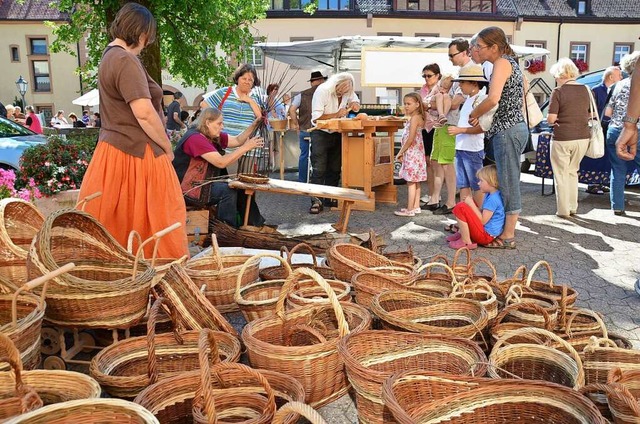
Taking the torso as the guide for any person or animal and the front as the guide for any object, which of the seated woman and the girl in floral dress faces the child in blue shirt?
the seated woman

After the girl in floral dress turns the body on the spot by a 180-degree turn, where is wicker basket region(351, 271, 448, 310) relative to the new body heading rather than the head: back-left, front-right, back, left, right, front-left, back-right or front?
right

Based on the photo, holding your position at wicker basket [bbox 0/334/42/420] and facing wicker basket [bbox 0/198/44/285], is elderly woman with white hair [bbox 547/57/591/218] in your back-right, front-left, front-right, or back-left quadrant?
front-right

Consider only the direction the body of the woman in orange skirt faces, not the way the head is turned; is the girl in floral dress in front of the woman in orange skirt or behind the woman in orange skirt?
in front

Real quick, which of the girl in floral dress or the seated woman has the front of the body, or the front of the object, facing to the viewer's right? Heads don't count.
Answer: the seated woman

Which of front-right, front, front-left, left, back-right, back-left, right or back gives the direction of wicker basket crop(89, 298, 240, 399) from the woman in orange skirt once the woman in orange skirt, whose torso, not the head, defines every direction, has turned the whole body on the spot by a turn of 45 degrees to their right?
right

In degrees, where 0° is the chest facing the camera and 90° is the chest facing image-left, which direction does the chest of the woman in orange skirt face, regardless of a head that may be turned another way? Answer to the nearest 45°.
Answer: approximately 225°

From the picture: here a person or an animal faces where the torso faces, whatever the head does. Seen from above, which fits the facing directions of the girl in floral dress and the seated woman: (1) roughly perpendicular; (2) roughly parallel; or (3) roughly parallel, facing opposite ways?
roughly parallel, facing opposite ways

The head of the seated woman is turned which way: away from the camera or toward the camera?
toward the camera

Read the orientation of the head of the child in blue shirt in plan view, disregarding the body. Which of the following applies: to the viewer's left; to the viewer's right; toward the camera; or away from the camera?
to the viewer's left

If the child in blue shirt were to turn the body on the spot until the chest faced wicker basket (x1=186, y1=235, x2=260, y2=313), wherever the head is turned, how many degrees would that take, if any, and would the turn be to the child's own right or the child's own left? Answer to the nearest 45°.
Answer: approximately 45° to the child's own left

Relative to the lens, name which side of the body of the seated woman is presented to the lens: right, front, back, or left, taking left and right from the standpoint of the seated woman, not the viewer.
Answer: right

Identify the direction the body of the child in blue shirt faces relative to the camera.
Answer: to the viewer's left
